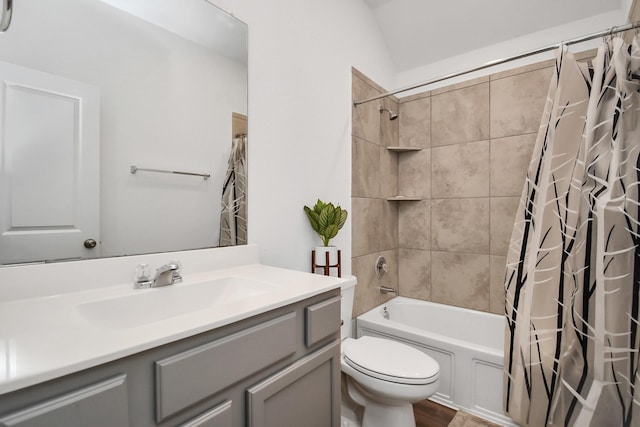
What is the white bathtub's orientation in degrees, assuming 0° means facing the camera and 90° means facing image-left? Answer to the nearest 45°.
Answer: approximately 45°

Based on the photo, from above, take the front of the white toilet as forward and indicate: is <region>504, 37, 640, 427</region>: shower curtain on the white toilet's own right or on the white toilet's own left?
on the white toilet's own left

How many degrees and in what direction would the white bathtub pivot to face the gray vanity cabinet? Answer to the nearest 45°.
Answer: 0° — it already faces it

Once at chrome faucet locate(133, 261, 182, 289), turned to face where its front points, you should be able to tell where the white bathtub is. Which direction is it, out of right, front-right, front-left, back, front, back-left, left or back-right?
front-left

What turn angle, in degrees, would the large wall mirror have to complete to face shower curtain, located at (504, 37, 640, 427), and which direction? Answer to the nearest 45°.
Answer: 0° — it already faces it

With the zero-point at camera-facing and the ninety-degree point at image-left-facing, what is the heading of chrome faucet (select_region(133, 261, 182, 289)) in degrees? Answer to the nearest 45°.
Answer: approximately 315°

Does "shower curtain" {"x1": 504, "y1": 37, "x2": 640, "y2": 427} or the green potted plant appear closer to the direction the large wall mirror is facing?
the shower curtain

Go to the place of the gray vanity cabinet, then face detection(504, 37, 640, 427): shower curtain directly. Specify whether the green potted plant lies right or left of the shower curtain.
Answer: left

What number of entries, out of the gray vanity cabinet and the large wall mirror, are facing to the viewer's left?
0
